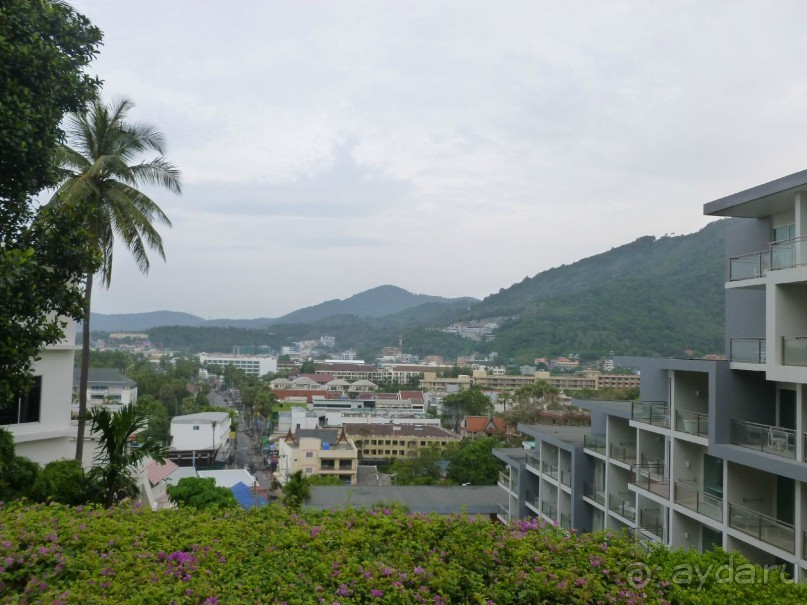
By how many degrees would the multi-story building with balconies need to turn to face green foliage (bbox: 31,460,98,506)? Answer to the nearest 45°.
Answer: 0° — it already faces it

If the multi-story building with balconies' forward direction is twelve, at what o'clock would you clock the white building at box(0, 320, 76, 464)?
The white building is roughly at 1 o'clock from the multi-story building with balconies.

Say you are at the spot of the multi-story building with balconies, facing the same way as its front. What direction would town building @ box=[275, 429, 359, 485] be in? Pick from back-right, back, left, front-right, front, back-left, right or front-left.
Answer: right

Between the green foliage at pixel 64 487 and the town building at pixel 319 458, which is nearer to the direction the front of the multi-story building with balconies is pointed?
the green foliage

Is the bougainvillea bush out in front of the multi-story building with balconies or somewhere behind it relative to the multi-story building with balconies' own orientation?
in front

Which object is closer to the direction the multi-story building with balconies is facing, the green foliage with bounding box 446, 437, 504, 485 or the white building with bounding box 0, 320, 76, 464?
the white building

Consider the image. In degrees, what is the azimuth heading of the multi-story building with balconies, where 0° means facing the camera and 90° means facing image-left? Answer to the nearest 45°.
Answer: approximately 45°

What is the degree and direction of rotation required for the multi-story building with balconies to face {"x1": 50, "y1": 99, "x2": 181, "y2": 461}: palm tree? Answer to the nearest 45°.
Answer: approximately 45° to its right
